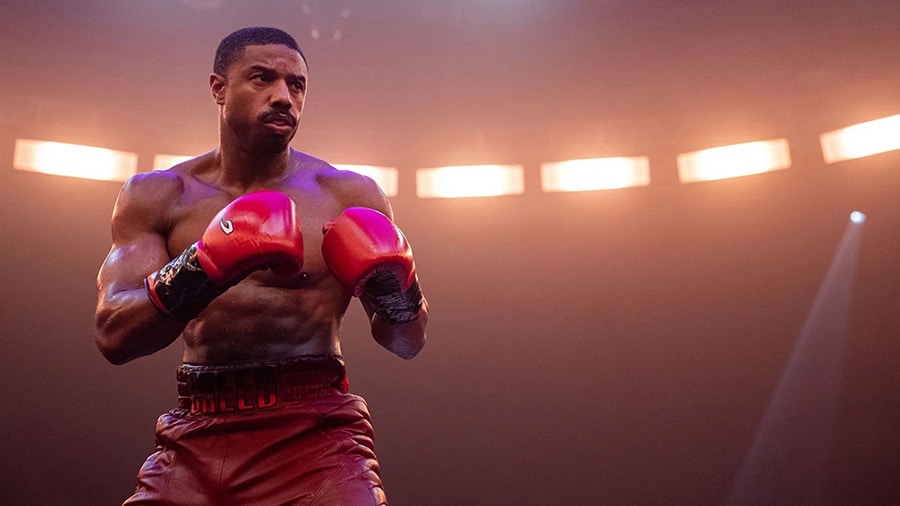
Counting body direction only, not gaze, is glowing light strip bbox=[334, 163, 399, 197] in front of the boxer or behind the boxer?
behind

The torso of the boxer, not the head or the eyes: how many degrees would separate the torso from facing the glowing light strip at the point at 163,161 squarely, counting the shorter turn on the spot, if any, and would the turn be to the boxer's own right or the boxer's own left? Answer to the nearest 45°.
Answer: approximately 180°

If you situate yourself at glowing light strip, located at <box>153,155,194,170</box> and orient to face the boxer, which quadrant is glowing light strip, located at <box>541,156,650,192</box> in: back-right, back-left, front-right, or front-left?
front-left

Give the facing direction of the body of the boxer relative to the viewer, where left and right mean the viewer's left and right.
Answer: facing the viewer

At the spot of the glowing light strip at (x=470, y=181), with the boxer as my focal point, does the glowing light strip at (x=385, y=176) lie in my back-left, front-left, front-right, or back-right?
front-right

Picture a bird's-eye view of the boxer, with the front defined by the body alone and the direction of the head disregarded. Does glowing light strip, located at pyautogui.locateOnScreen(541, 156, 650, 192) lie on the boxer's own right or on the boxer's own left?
on the boxer's own left
